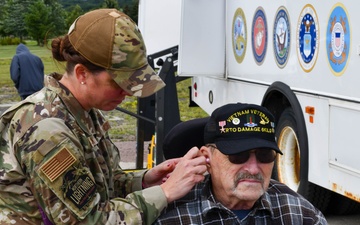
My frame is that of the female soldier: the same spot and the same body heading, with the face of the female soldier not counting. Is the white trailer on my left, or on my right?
on my left

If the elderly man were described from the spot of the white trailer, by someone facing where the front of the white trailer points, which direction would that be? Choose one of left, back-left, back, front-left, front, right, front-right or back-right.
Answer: front-right

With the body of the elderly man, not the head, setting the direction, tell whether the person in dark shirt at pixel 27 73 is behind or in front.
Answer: behind

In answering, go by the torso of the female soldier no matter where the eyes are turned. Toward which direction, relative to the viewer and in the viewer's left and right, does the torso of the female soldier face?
facing to the right of the viewer

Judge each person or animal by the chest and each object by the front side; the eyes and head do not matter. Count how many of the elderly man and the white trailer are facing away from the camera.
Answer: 0

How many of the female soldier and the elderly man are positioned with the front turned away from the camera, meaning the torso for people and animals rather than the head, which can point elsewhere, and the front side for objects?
0
